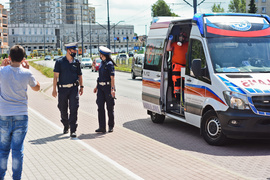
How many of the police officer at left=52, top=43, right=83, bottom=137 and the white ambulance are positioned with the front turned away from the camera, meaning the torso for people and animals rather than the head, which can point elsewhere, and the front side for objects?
0

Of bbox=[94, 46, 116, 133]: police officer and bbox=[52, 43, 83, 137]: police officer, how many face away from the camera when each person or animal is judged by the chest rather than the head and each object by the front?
0

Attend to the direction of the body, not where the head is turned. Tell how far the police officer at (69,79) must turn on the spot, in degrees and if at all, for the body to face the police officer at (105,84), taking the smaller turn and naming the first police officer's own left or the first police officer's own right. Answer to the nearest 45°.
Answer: approximately 135° to the first police officer's own left

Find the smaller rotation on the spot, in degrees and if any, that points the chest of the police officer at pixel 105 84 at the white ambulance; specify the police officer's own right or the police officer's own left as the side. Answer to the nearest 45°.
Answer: approximately 135° to the police officer's own left

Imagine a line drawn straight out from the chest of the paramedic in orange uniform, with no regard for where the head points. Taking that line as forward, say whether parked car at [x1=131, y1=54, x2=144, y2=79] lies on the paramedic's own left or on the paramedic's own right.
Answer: on the paramedic's own right

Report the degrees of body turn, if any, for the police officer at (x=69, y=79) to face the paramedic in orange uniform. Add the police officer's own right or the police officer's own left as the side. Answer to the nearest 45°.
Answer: approximately 135° to the police officer's own left

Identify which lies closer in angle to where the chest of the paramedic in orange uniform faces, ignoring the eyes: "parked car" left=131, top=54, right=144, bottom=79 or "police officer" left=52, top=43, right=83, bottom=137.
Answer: the police officer

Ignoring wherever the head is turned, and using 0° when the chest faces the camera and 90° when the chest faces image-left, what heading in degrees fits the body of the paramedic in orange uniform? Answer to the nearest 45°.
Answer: approximately 45°

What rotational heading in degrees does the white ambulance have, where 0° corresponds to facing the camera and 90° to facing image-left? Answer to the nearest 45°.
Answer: approximately 315°

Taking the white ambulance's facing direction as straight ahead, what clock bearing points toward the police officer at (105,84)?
The police officer is roughly at 5 o'clock from the white ambulance.

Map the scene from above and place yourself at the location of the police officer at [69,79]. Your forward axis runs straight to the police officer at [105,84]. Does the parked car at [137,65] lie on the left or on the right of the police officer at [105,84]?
left
